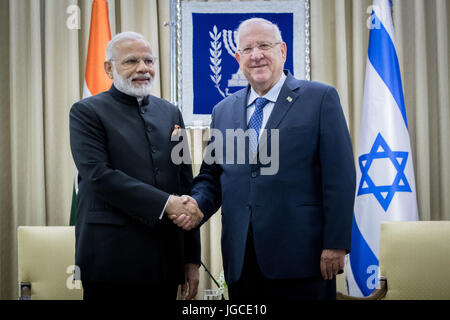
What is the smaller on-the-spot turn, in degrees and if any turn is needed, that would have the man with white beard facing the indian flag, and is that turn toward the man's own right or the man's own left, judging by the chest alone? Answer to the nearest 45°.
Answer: approximately 135° to the man's own left

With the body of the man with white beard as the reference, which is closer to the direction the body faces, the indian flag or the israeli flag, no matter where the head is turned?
the israeli flag

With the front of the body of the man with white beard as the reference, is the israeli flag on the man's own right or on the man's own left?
on the man's own left

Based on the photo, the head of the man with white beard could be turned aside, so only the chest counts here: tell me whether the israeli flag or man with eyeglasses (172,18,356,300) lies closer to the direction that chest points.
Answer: the man with eyeglasses

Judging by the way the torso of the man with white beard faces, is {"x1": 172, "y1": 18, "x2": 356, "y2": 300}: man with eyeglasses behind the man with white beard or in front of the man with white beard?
in front

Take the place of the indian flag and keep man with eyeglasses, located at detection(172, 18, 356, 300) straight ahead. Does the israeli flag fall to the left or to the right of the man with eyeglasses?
left

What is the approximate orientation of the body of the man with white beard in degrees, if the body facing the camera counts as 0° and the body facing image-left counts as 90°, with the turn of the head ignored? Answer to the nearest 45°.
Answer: approximately 315°
